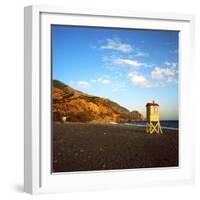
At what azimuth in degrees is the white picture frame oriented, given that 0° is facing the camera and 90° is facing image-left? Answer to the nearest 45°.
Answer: approximately 315°
